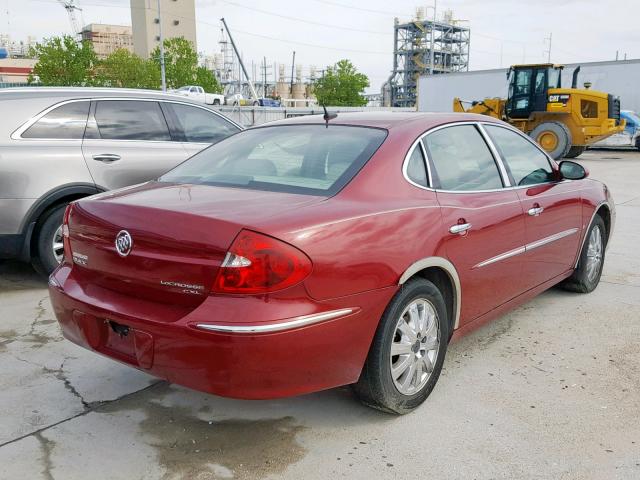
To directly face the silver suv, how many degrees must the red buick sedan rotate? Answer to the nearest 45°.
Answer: approximately 90° to its left

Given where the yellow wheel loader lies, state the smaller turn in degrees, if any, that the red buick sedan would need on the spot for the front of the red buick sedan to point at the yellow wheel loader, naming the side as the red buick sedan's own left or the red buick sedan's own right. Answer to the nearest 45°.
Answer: approximately 45° to the red buick sedan's own left

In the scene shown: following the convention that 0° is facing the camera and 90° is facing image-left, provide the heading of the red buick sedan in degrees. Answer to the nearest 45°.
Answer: approximately 225°

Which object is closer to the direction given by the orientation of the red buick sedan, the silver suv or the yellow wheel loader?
the yellow wheel loader
